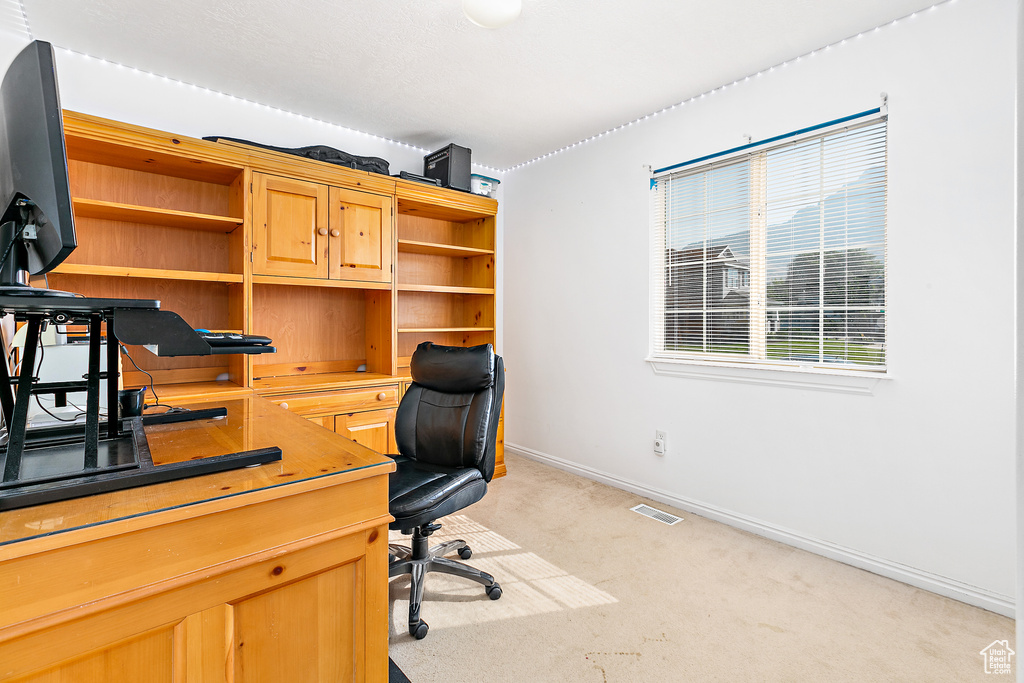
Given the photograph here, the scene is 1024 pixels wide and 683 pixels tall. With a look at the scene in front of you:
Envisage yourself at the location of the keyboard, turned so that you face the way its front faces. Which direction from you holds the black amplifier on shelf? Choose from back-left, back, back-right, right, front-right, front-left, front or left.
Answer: front-left

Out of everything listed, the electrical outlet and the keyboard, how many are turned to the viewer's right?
1

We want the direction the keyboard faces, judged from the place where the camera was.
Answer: facing to the right of the viewer

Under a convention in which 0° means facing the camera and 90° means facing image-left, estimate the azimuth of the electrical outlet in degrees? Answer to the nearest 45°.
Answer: approximately 45°

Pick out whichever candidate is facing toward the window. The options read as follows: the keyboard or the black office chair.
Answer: the keyboard

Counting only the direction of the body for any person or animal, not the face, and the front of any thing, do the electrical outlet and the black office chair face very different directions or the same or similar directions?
same or similar directions

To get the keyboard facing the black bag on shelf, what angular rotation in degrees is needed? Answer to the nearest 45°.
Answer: approximately 90° to its left

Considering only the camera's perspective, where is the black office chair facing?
facing the viewer and to the left of the viewer

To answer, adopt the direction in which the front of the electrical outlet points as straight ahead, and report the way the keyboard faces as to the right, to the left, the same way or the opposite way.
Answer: the opposite way

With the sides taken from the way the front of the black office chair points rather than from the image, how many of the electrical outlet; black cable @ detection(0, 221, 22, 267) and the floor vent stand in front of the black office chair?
1

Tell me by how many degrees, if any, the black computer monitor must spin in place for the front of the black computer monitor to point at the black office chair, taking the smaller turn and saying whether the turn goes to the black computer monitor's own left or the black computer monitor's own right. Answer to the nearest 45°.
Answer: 0° — it already faces it

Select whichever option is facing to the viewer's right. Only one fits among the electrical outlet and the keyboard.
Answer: the keyboard

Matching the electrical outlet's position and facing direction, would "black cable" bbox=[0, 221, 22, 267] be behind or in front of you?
in front

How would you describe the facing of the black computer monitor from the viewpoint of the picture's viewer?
facing away from the viewer and to the right of the viewer
